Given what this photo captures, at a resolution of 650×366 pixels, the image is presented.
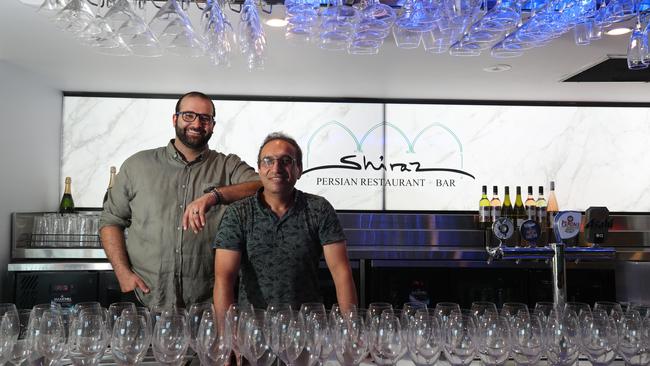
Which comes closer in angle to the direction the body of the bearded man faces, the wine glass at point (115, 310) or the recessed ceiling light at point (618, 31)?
the wine glass

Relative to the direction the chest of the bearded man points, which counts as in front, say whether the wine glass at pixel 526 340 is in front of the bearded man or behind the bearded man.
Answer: in front

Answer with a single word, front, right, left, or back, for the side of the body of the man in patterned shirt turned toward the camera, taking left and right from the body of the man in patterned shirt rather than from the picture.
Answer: front

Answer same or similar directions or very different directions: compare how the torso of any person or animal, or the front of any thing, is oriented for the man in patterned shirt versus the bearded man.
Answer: same or similar directions

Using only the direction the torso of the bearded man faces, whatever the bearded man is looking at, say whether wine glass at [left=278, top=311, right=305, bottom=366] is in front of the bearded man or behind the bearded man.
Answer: in front

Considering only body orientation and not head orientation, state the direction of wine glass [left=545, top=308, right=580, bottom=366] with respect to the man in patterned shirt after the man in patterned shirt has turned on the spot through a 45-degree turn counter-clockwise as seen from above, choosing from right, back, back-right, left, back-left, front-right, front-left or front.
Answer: front

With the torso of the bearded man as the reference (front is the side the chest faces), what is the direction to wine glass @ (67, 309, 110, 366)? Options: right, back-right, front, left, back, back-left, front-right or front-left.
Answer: front

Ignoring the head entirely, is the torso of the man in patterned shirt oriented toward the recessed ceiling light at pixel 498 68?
no

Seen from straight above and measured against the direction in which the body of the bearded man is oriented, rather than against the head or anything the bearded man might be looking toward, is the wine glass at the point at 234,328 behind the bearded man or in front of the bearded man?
in front

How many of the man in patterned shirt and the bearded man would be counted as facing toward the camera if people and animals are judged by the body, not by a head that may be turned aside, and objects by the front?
2

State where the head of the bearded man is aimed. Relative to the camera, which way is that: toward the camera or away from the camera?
toward the camera

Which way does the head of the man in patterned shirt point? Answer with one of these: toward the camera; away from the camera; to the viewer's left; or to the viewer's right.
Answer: toward the camera

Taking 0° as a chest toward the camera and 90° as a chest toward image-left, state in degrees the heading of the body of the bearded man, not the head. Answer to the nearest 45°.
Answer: approximately 0°

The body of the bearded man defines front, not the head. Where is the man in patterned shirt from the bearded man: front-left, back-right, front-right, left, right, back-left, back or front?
front-left
